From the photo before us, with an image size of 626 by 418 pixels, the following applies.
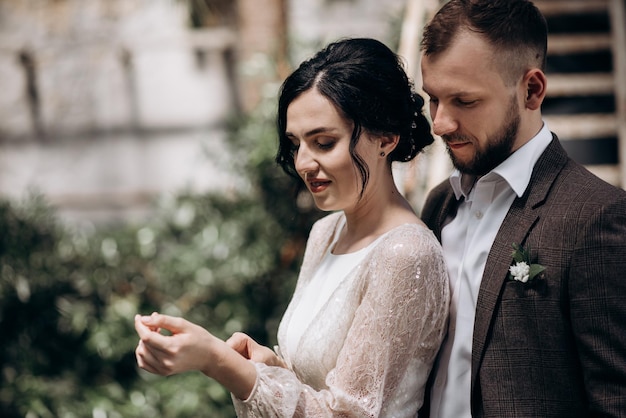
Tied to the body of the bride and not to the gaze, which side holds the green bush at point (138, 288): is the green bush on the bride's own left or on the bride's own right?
on the bride's own right

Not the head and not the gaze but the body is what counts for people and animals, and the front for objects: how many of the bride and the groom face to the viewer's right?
0

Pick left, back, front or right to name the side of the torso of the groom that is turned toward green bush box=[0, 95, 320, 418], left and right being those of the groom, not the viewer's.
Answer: right

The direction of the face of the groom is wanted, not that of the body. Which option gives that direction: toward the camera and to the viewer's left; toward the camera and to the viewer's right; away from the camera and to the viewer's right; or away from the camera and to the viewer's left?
toward the camera and to the viewer's left

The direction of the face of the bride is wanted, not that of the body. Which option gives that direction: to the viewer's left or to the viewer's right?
to the viewer's left

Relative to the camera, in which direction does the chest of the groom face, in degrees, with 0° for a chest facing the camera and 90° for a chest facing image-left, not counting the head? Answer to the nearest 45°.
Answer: approximately 45°

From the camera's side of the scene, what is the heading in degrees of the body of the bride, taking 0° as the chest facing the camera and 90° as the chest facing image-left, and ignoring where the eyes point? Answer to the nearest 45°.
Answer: approximately 45°
